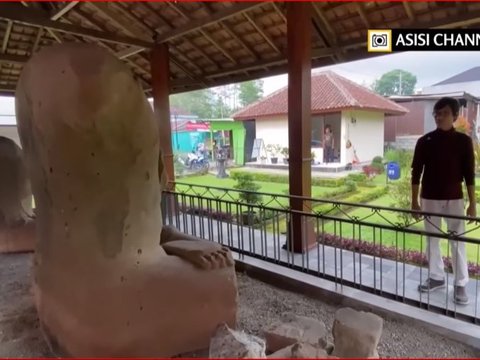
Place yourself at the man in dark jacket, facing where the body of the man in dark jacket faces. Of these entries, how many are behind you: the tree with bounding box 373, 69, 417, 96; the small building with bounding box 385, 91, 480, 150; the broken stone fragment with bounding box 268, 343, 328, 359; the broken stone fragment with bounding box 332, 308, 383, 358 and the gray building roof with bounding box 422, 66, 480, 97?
3

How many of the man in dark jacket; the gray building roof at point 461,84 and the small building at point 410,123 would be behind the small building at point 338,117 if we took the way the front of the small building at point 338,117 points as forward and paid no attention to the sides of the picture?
2

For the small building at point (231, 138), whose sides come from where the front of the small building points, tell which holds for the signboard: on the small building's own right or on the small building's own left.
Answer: on the small building's own left

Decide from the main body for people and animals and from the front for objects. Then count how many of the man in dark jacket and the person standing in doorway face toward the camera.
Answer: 2

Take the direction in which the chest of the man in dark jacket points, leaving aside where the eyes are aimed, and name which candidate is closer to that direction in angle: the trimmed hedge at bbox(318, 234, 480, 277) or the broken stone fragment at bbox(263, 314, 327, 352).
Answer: the broken stone fragment

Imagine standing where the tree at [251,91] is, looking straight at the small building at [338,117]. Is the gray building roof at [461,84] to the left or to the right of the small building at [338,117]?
left

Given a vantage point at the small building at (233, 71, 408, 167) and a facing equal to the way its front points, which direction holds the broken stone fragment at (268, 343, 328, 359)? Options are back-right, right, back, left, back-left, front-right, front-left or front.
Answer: front-left

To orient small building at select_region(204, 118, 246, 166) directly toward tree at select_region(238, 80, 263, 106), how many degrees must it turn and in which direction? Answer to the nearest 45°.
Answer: approximately 135° to its right

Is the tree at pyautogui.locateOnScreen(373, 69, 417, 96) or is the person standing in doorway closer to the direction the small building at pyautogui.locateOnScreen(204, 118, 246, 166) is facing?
the person standing in doorway

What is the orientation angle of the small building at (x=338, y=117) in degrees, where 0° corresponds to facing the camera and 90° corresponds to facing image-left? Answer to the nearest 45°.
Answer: approximately 45°

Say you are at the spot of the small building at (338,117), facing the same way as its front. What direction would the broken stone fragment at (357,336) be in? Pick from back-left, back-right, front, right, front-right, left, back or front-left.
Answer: front-left

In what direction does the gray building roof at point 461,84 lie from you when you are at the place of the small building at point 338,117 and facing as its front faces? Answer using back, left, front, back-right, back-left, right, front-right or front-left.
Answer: back

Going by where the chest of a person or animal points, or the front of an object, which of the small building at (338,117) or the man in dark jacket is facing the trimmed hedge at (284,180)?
the small building

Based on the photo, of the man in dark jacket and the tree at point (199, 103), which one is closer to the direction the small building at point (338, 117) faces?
the man in dark jacket

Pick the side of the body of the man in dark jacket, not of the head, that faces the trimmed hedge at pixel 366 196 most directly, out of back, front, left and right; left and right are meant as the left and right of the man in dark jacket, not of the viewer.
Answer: back
